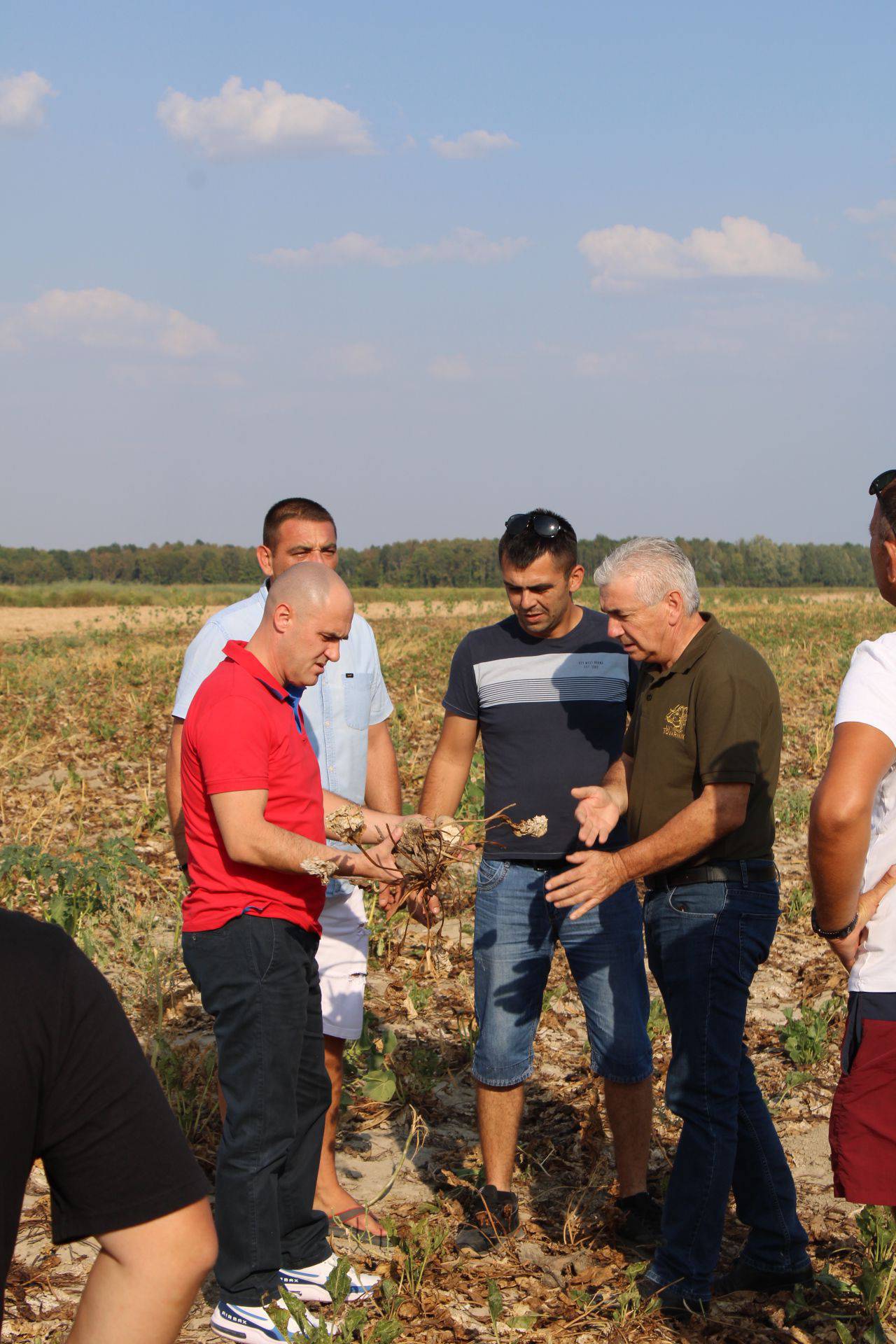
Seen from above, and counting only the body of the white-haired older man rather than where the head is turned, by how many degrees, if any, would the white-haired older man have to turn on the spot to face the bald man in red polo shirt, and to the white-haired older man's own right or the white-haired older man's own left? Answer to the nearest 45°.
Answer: approximately 45° to the white-haired older man's own right

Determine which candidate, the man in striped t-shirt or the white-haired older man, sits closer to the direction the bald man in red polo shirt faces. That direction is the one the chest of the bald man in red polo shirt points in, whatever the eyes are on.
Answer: the white-haired older man

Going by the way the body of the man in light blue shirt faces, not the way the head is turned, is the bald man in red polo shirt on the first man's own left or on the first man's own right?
on the first man's own right

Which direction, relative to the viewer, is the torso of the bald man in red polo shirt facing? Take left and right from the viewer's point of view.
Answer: facing to the right of the viewer

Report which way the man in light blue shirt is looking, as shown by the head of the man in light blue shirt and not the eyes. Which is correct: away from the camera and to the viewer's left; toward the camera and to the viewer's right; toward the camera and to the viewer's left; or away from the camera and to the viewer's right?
toward the camera and to the viewer's right

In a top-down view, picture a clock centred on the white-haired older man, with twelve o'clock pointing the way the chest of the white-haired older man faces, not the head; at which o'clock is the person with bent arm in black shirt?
The person with bent arm in black shirt is roughly at 11 o'clock from the white-haired older man.

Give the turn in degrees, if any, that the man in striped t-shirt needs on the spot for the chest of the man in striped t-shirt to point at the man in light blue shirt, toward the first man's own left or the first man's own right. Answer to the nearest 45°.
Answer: approximately 90° to the first man's own right

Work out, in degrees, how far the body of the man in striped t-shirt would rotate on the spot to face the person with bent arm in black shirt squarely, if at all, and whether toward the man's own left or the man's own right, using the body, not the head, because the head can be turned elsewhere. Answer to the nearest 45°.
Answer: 0° — they already face them

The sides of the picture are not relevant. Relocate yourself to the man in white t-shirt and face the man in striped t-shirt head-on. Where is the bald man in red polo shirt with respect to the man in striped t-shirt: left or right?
left

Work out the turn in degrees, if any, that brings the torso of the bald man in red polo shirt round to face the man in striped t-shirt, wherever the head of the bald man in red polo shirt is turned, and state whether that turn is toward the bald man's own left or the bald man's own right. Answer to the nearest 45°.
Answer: approximately 45° to the bald man's own left

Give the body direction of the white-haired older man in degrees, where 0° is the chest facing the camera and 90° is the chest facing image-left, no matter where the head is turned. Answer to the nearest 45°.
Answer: approximately 45°

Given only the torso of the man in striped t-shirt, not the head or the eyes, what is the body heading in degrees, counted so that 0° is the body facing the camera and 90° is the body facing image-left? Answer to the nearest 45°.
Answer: approximately 0°
